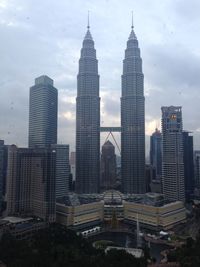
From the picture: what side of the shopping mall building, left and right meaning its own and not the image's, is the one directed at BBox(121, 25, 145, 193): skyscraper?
back

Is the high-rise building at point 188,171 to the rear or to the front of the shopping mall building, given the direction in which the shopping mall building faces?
to the rear

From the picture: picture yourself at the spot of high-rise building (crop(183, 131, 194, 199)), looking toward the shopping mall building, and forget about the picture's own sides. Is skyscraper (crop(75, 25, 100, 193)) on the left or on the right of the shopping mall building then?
right

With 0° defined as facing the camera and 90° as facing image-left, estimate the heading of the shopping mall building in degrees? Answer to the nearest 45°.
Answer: approximately 0°

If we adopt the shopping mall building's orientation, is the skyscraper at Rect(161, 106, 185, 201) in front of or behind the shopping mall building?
behind

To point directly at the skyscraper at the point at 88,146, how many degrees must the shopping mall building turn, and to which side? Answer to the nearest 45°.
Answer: approximately 180°

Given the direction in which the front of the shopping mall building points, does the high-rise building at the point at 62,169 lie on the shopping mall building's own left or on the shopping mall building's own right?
on the shopping mall building's own right

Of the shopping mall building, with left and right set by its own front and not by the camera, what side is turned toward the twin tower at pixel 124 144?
back

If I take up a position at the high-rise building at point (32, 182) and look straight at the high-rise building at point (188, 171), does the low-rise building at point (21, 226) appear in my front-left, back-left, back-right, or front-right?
back-right
